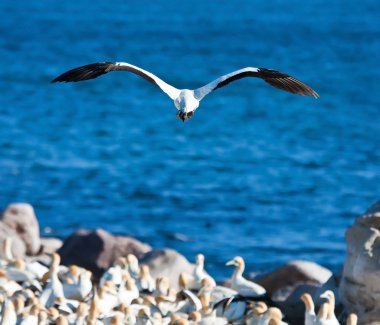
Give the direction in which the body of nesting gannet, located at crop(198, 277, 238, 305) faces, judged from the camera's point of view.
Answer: to the viewer's left

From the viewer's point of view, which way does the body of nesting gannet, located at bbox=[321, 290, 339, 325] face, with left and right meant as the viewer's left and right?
facing to the left of the viewer

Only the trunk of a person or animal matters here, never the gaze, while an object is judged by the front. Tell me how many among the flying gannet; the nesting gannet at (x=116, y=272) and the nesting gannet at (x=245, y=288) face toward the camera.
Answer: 1

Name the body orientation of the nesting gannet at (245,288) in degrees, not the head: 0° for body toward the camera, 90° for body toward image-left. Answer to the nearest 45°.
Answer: approximately 90°
